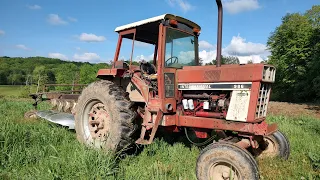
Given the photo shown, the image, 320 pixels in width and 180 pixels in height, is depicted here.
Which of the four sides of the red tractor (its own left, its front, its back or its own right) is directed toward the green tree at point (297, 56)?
left

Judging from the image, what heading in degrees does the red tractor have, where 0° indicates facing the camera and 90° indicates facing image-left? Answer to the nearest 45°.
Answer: approximately 315°

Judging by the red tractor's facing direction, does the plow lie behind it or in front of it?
behind

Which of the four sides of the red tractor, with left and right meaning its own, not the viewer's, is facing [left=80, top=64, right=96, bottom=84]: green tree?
back

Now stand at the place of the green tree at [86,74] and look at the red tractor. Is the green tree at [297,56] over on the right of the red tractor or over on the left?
left
